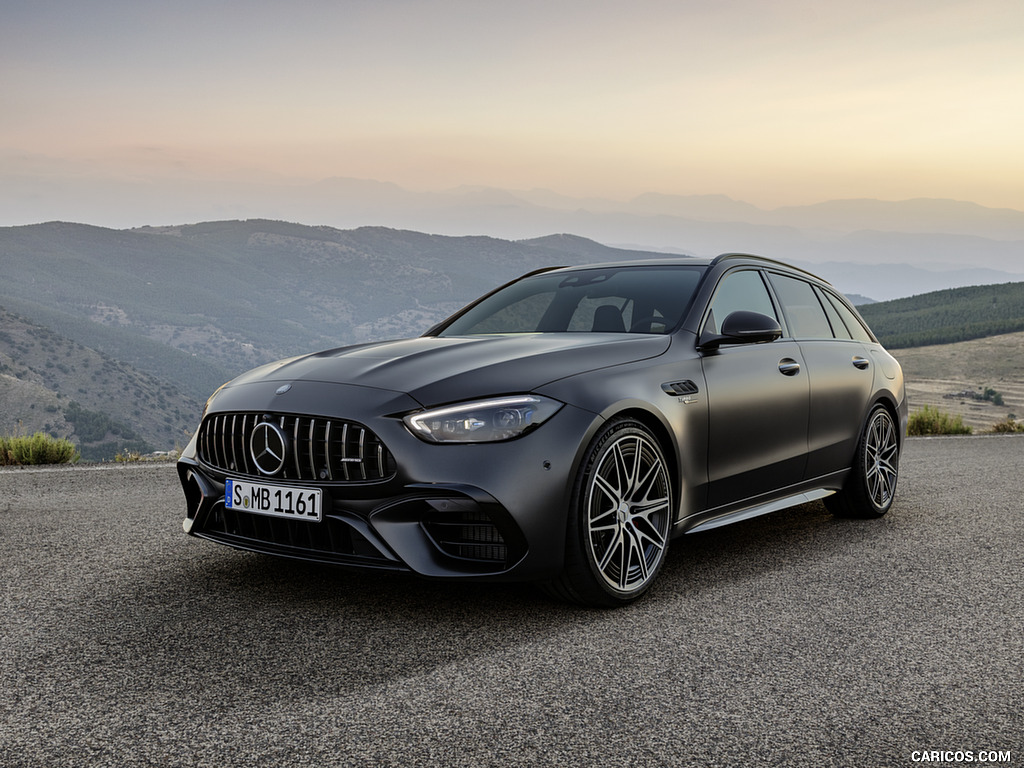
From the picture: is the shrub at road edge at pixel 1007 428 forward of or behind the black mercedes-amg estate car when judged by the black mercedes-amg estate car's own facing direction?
behind

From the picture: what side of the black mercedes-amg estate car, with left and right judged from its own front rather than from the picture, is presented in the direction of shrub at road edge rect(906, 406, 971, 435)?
back

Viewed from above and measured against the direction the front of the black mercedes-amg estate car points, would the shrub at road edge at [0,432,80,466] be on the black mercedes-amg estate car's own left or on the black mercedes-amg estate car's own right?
on the black mercedes-amg estate car's own right

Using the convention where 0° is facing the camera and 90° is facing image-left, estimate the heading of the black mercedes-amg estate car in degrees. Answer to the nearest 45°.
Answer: approximately 45°
